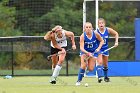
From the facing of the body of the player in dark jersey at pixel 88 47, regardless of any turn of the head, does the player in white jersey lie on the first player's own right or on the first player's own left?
on the first player's own right

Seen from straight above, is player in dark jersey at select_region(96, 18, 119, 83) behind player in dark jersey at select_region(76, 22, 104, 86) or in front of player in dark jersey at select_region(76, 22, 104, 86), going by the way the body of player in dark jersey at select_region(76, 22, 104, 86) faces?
behind

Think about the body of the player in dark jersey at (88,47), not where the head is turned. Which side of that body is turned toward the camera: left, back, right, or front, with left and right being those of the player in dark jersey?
front
